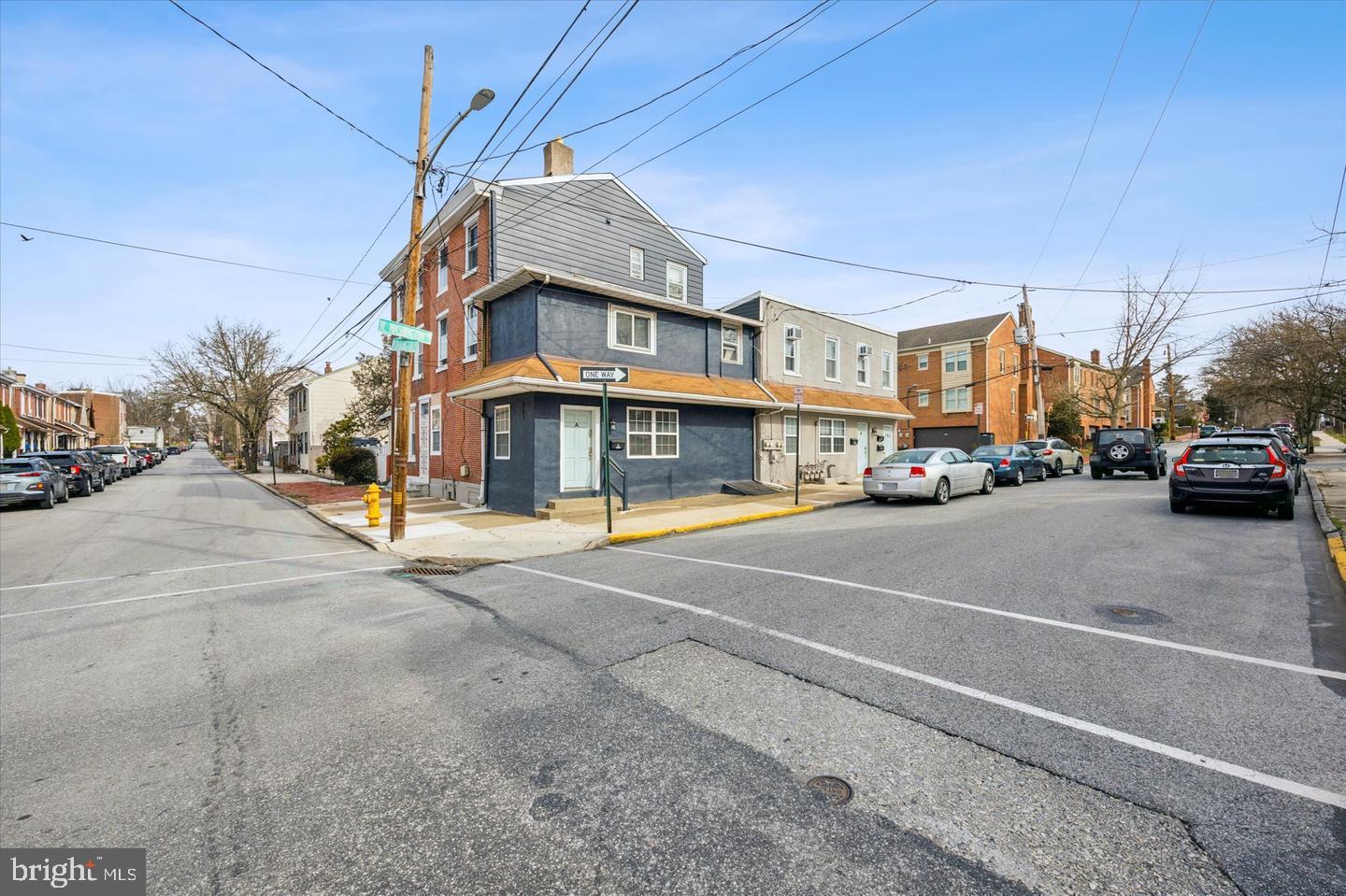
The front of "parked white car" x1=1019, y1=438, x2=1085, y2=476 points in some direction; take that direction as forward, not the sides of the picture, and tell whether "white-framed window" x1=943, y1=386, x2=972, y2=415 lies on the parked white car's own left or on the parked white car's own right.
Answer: on the parked white car's own left

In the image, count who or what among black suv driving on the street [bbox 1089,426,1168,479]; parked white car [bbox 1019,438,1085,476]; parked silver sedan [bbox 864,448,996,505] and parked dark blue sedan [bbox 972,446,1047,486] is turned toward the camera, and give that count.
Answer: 0

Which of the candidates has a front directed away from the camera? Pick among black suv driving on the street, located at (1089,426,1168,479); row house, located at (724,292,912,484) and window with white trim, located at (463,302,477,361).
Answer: the black suv driving on the street

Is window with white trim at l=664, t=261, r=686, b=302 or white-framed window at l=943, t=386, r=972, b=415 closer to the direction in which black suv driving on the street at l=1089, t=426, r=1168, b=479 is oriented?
the white-framed window

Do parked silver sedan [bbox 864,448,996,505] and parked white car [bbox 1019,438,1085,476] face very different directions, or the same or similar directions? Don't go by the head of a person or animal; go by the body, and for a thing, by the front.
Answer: same or similar directions

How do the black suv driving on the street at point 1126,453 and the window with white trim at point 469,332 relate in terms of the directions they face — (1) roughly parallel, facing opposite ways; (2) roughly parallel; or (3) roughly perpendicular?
roughly parallel, facing opposite ways

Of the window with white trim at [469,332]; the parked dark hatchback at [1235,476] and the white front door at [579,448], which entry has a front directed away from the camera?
the parked dark hatchback

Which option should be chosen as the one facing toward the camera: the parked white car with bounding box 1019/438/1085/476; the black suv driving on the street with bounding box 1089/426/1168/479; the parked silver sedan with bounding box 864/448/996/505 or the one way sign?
the one way sign

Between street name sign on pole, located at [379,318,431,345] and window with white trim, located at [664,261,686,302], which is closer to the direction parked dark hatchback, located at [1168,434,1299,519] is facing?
the window with white trim

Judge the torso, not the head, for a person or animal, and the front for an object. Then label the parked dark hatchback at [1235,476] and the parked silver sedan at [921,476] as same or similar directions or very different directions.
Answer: same or similar directions

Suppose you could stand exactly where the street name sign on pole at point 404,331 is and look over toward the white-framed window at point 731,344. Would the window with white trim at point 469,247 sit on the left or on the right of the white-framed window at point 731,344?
left

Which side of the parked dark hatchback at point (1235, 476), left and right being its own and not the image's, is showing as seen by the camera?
back

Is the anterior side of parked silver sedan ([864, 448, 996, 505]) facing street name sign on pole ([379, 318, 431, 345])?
no

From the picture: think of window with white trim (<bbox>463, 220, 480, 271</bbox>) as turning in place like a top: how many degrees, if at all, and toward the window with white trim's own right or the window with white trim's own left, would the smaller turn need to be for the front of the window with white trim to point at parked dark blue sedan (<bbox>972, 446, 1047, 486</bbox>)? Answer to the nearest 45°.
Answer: approximately 135° to the window with white trim's own left

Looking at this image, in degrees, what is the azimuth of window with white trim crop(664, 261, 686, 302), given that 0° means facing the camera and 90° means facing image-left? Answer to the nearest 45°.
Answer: approximately 315°

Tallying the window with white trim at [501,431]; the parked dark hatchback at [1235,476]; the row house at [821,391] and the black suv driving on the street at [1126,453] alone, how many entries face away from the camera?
2

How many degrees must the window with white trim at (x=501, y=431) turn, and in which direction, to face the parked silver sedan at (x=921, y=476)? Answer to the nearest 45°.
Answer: approximately 135° to its left

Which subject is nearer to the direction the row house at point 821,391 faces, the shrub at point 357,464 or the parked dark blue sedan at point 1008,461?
the parked dark blue sedan

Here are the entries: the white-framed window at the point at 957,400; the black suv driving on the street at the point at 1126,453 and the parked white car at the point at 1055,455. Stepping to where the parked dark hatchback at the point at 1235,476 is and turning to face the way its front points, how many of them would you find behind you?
0

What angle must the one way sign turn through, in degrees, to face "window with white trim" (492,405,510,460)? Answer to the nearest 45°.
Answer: approximately 135° to its right

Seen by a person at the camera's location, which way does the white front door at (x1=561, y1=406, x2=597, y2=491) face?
facing the viewer and to the right of the viewer
